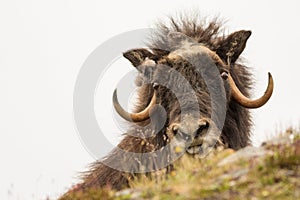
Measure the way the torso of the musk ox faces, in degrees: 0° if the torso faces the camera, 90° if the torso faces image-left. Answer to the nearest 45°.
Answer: approximately 0°
